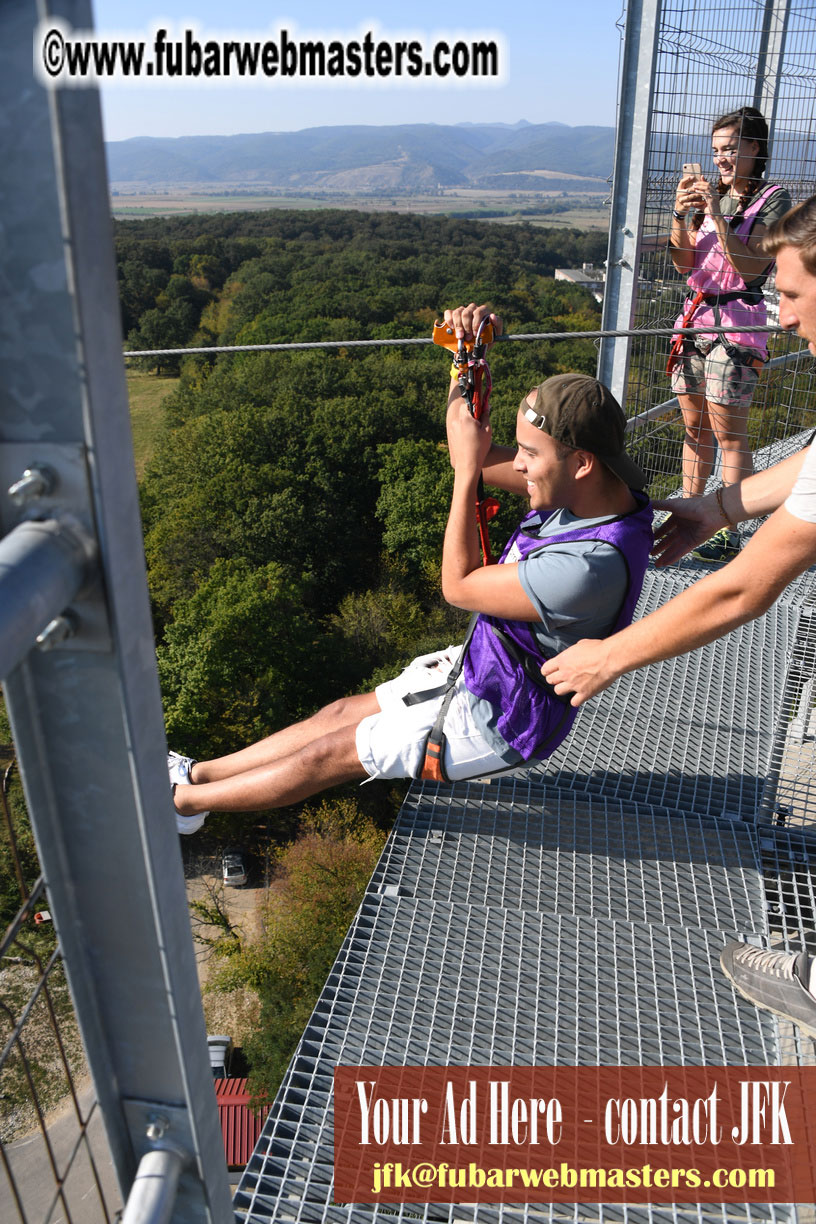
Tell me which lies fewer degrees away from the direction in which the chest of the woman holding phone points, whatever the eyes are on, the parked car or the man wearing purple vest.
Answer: the man wearing purple vest

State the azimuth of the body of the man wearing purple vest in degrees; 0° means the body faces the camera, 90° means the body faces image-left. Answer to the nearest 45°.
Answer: approximately 90°

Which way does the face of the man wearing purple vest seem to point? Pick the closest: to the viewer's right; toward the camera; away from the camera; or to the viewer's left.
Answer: to the viewer's left

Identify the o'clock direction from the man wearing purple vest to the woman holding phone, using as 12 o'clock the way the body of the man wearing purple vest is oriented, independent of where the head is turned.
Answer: The woman holding phone is roughly at 4 o'clock from the man wearing purple vest.

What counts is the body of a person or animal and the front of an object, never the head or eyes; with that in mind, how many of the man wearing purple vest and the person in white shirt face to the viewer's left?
2

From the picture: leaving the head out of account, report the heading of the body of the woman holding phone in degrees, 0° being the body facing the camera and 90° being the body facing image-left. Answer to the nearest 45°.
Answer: approximately 45°

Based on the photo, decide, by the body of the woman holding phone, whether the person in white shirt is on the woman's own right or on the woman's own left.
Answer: on the woman's own left

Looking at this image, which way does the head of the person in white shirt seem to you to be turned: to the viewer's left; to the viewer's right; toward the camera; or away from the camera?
to the viewer's left

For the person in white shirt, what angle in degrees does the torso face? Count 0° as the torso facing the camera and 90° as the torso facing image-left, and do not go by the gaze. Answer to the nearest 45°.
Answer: approximately 90°
